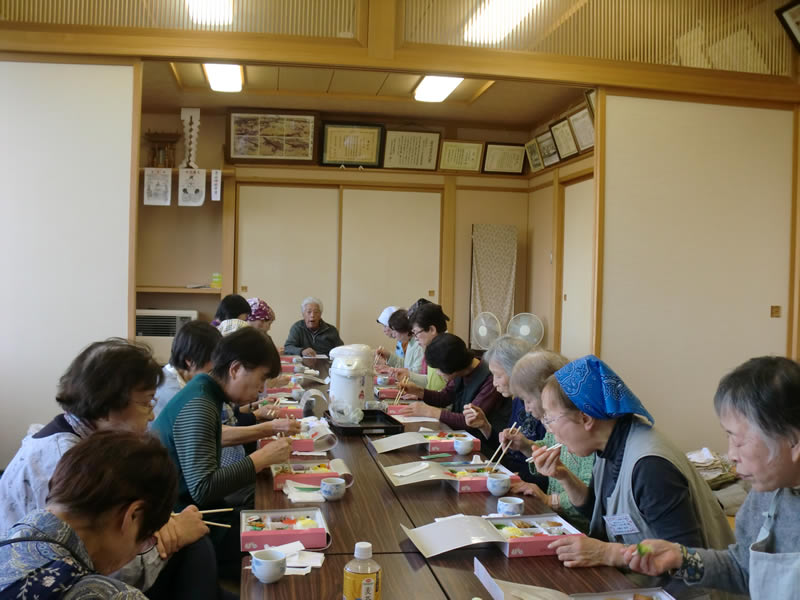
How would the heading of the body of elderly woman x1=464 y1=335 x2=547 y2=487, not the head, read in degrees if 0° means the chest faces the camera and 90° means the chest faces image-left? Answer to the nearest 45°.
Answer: approximately 90°

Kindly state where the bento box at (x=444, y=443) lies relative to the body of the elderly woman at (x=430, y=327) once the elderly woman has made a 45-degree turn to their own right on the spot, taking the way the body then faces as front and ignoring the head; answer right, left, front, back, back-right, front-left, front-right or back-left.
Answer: back-left

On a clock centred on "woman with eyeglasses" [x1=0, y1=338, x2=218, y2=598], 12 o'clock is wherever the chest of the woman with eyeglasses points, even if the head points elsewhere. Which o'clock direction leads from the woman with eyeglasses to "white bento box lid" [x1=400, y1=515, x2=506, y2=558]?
The white bento box lid is roughly at 1 o'clock from the woman with eyeglasses.

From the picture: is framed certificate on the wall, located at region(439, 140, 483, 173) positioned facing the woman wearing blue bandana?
yes

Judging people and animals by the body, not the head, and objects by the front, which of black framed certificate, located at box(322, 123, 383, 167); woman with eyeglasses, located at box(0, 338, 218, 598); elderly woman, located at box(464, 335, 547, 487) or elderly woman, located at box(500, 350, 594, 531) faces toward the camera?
the black framed certificate

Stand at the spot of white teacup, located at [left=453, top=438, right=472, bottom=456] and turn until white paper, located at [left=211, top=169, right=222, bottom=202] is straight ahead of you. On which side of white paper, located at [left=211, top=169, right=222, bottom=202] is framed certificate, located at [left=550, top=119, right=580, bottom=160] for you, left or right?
right

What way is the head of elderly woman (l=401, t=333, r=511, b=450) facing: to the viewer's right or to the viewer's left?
to the viewer's left

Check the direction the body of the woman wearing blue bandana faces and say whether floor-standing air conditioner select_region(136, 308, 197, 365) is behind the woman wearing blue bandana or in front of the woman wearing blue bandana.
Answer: in front

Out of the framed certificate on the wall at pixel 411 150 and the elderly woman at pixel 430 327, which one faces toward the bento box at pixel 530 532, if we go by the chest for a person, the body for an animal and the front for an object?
the framed certificate on the wall

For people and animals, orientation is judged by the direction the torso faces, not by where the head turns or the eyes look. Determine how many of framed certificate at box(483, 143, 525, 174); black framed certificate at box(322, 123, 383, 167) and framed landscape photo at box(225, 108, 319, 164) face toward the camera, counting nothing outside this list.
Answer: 3

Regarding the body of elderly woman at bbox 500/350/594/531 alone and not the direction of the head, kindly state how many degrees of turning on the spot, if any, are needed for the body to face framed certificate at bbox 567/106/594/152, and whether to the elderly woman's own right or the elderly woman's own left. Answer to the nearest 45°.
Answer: approximately 90° to the elderly woman's own right

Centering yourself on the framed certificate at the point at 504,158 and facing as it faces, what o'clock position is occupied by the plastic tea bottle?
The plastic tea bottle is roughly at 12 o'clock from the framed certificate.

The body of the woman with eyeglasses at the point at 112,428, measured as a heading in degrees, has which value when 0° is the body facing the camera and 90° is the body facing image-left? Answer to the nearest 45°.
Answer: approximately 270°

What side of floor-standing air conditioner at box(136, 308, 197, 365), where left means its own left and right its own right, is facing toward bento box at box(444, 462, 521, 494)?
front

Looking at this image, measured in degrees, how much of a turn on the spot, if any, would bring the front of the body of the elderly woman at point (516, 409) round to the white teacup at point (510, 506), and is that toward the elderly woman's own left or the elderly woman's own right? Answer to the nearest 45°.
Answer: approximately 90° to the elderly woman's own left

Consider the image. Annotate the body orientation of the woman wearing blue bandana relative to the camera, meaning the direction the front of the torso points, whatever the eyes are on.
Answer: to the viewer's left

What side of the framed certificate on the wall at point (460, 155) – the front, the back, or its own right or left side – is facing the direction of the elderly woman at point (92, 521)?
front

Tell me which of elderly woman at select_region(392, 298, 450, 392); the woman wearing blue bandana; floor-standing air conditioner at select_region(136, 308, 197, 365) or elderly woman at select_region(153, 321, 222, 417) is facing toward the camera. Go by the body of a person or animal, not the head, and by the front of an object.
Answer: the floor-standing air conditioner
